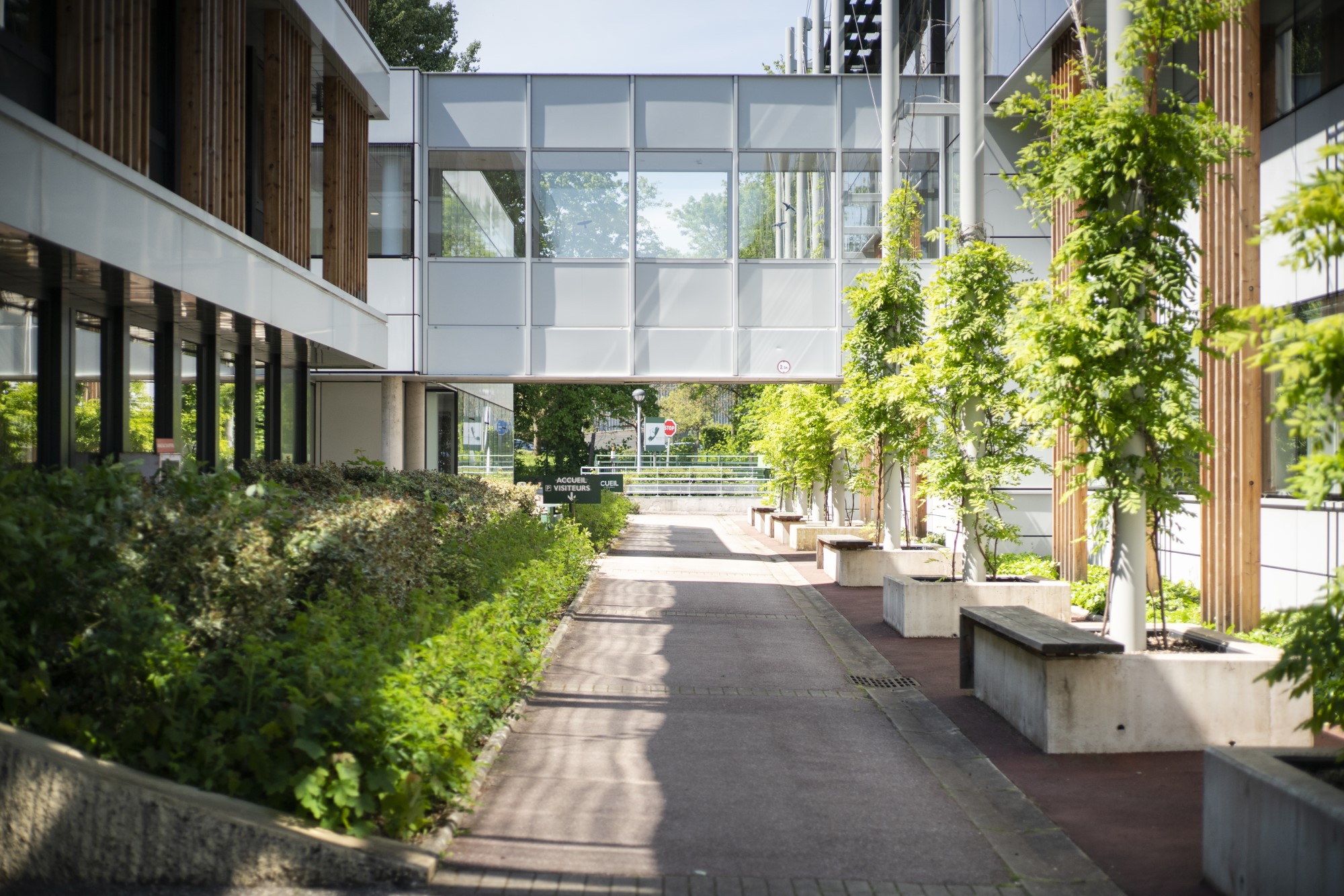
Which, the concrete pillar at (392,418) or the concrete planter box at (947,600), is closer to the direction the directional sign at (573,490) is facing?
the concrete planter box

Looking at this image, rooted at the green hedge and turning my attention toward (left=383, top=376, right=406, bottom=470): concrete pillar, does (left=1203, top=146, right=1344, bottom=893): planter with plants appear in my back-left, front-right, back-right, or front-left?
back-right

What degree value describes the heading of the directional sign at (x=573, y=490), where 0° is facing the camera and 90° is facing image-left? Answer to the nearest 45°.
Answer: approximately 0°

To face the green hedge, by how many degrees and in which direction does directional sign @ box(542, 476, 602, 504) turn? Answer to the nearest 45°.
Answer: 0° — it already faces it

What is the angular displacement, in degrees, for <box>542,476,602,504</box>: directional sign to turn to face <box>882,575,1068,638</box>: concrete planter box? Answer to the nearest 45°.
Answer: approximately 45° to its left

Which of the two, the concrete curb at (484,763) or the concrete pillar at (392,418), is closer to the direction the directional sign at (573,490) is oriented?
the concrete curb

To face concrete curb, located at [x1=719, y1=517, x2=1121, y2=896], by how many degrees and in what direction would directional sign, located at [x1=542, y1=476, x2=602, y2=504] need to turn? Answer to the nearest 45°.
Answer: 0° — it already faces it

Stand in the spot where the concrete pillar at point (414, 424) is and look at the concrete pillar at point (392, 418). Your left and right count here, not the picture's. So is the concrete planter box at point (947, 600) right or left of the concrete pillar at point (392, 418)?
left
